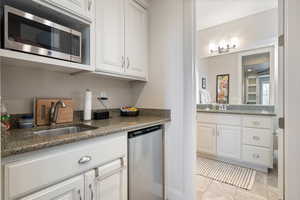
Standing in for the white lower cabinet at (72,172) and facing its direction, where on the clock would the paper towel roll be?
The paper towel roll is roughly at 8 o'clock from the white lower cabinet.

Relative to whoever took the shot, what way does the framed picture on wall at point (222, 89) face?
facing the viewer and to the left of the viewer

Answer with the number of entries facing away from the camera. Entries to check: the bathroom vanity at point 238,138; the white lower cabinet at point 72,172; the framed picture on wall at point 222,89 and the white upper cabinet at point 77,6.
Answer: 0

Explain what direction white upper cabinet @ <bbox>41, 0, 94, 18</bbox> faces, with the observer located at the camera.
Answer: facing the viewer and to the right of the viewer

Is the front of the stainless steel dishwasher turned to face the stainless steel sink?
no

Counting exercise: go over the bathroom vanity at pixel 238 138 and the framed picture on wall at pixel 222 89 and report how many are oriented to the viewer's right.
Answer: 0

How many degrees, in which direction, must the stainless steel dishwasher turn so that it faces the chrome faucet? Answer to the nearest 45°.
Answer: approximately 135° to its right

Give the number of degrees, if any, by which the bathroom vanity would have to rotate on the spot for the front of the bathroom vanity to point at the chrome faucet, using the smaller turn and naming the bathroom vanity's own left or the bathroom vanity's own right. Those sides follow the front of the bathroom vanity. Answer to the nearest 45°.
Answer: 0° — it already faces it

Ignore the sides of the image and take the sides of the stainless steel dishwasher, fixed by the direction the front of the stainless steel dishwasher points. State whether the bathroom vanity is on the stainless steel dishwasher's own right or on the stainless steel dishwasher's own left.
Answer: on the stainless steel dishwasher's own left

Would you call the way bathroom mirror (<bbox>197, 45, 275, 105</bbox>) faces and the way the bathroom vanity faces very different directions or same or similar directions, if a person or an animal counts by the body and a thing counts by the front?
same or similar directions

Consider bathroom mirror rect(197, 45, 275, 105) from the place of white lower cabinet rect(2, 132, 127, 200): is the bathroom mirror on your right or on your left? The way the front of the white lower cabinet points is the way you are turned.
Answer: on your left

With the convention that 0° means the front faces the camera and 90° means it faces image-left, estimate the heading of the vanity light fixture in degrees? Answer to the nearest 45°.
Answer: approximately 45°
